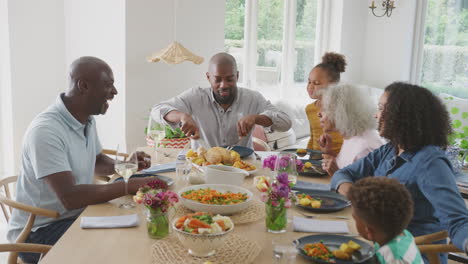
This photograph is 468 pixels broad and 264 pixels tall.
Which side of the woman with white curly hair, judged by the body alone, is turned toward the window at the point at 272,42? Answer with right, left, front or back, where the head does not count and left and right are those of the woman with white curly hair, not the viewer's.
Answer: right

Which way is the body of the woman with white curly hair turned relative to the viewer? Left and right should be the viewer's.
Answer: facing to the left of the viewer

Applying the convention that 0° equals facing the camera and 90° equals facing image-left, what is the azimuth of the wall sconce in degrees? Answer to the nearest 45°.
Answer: approximately 45°

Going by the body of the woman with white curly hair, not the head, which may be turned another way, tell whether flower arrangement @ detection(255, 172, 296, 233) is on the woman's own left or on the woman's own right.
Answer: on the woman's own left

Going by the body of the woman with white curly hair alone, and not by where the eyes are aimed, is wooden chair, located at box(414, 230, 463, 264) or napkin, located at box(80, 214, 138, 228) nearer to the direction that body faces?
the napkin

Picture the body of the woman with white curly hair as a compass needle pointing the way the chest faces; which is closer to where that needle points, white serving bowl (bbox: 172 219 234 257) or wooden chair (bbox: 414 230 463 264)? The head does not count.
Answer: the white serving bowl

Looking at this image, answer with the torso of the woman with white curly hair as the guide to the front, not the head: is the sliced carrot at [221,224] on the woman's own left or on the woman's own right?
on the woman's own left

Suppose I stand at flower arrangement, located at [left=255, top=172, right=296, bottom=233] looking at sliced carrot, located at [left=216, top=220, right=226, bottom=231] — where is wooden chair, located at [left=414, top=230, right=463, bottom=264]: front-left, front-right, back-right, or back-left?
back-left

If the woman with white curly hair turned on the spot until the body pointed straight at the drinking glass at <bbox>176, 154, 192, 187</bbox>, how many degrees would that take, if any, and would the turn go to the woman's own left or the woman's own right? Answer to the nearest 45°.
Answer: approximately 45° to the woman's own left
